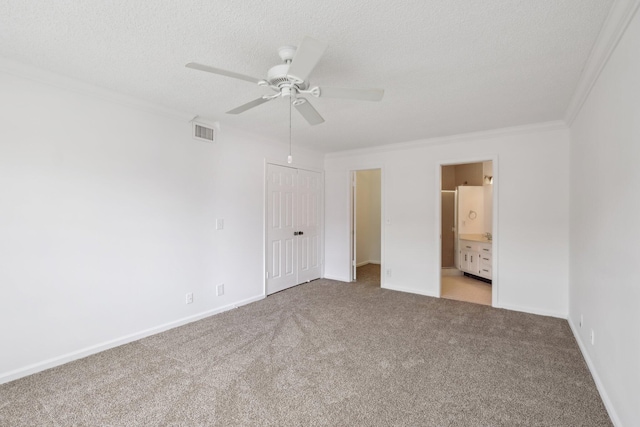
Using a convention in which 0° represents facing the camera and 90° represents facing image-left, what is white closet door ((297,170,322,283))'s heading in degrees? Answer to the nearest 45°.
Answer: approximately 315°

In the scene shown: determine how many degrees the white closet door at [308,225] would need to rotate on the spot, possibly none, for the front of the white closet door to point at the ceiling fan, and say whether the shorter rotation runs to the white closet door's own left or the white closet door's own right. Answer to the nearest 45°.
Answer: approximately 45° to the white closet door's own right

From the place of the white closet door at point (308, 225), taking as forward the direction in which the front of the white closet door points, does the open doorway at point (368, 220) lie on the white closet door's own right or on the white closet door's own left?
on the white closet door's own left
